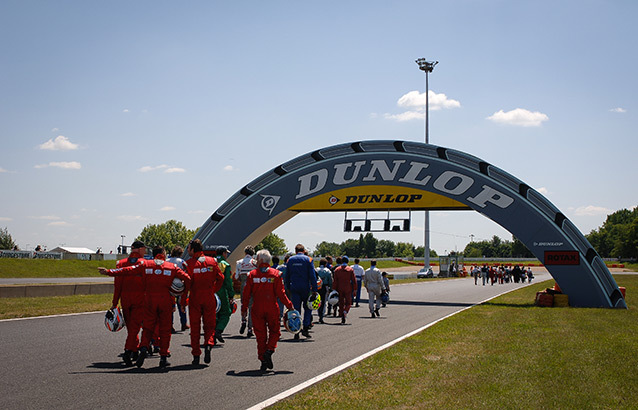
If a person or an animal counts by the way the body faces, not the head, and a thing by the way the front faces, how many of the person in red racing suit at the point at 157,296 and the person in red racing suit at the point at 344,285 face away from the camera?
2

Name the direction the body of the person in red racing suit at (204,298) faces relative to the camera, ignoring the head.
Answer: away from the camera

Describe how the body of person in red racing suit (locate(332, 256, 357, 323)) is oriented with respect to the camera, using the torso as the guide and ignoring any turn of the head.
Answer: away from the camera

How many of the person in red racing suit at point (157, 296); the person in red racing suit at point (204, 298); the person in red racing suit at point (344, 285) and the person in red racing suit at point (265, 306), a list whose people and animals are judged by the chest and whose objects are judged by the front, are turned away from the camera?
4

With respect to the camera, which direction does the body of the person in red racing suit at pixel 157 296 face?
away from the camera

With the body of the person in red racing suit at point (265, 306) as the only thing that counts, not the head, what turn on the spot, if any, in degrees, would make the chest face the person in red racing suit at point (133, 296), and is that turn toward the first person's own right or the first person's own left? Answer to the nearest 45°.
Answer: approximately 90° to the first person's own left

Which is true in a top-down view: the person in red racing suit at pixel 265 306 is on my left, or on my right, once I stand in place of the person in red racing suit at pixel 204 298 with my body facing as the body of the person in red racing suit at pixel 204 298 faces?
on my right

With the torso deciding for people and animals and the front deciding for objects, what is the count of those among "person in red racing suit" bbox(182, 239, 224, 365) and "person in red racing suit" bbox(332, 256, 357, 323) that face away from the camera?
2

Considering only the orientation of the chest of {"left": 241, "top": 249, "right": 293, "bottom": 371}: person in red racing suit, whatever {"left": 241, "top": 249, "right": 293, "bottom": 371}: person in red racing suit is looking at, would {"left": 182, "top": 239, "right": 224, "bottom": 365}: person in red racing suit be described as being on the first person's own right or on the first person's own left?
on the first person's own left

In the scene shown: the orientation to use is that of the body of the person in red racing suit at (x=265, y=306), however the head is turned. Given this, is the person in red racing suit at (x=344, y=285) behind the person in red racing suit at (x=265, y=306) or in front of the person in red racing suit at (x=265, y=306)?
in front

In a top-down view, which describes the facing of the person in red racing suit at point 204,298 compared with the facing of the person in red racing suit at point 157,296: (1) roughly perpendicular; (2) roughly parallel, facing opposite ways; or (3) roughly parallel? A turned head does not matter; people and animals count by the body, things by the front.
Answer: roughly parallel

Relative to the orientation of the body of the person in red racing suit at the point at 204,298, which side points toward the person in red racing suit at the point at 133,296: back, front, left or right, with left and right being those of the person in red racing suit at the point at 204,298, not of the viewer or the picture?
left

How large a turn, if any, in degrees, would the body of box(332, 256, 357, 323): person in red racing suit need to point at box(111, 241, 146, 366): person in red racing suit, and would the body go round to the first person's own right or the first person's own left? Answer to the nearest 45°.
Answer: approximately 135° to the first person's own left

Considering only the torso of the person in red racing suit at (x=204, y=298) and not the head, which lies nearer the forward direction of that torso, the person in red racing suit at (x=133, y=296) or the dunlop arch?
the dunlop arch

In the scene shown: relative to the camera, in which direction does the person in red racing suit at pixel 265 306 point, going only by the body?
away from the camera
